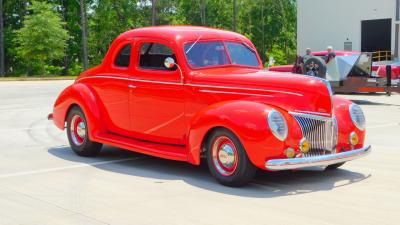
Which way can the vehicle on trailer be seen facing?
to the viewer's left

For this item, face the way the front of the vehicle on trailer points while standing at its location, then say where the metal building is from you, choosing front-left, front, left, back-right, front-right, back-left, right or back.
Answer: right

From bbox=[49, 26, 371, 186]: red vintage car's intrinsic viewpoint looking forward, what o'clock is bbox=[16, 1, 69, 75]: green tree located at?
The green tree is roughly at 7 o'clock from the red vintage car.

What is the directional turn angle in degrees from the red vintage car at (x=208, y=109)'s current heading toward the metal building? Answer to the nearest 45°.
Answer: approximately 135° to its left

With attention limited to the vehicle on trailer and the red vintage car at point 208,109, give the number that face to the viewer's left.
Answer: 1

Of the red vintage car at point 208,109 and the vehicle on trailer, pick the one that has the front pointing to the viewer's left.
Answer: the vehicle on trailer

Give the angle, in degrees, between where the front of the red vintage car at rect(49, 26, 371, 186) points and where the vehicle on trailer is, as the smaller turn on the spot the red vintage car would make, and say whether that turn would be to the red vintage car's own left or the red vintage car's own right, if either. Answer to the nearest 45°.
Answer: approximately 90° to the red vintage car's own left

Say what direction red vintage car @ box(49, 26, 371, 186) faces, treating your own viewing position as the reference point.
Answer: facing the viewer and to the right of the viewer
